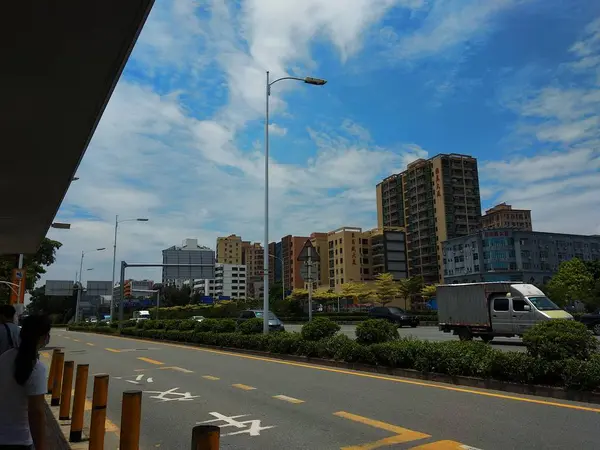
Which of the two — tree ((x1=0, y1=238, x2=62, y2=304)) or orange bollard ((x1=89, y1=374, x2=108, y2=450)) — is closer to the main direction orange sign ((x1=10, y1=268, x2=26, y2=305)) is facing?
the orange bollard

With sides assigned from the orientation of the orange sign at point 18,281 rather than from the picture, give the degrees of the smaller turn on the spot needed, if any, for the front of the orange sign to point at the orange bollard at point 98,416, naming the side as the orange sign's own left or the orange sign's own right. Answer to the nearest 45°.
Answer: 0° — it already faces it

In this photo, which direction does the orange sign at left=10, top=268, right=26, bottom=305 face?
toward the camera

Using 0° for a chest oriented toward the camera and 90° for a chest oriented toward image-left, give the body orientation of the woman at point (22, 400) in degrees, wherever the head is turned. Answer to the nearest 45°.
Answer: approximately 225°

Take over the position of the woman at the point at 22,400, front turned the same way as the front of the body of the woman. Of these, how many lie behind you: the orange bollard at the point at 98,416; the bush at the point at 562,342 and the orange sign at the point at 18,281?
0

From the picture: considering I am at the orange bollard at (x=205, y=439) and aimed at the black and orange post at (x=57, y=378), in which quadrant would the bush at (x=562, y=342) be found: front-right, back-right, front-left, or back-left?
front-right

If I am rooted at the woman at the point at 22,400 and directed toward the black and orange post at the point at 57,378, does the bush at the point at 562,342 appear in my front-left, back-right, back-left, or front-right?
front-right

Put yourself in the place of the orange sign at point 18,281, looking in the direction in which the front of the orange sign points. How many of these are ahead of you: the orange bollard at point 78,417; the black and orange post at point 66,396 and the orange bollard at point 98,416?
3

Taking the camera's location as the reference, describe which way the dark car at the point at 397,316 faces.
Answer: facing the viewer and to the right of the viewer

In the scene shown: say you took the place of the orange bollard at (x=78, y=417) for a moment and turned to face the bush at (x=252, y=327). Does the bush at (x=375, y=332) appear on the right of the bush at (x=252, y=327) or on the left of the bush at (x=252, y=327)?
right
